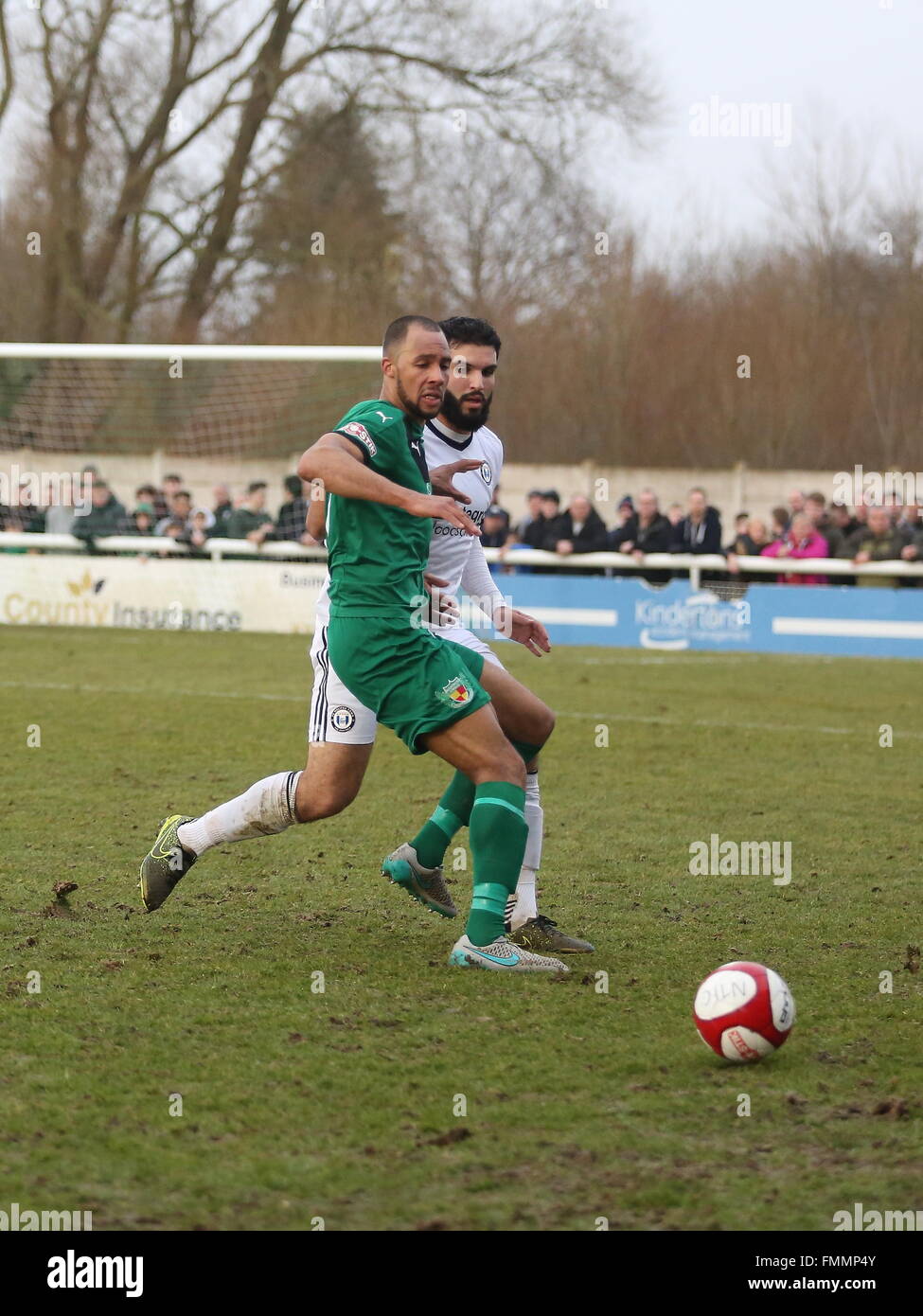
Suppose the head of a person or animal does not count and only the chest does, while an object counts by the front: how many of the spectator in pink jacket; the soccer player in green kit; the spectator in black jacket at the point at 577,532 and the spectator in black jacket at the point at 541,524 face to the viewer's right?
1

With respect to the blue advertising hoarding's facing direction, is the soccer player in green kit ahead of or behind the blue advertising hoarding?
ahead

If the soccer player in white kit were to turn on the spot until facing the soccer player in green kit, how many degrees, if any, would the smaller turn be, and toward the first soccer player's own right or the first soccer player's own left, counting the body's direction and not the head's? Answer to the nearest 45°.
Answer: approximately 45° to the first soccer player's own right

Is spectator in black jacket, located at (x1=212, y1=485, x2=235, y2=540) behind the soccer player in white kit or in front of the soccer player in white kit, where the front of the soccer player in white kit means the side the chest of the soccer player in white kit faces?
behind

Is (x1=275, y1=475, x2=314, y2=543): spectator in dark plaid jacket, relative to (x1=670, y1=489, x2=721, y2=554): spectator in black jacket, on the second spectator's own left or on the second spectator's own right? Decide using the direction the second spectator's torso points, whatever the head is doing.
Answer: on the second spectator's own right

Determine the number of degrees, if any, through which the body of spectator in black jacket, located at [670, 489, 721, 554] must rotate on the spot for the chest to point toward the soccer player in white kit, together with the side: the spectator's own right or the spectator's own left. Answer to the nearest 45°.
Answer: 0° — they already face them

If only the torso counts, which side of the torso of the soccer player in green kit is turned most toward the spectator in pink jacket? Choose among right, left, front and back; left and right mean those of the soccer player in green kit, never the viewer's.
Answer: left

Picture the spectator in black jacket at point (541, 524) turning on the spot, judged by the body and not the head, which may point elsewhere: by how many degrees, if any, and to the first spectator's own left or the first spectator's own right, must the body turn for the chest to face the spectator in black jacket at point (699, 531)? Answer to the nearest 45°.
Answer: approximately 45° to the first spectator's own left

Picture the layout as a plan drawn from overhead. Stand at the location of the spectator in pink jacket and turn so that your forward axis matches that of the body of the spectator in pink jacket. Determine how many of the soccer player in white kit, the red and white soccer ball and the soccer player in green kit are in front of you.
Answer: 3

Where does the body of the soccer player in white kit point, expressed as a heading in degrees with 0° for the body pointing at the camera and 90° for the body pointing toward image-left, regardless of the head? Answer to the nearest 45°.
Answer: approximately 315°
